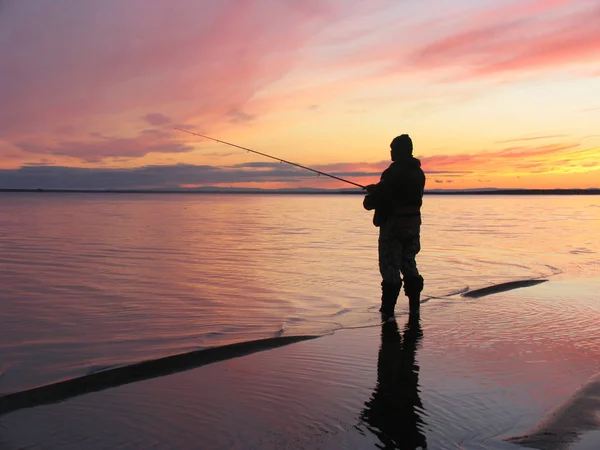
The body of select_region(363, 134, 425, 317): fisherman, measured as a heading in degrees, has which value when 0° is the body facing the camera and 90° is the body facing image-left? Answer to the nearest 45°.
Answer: approximately 135°
